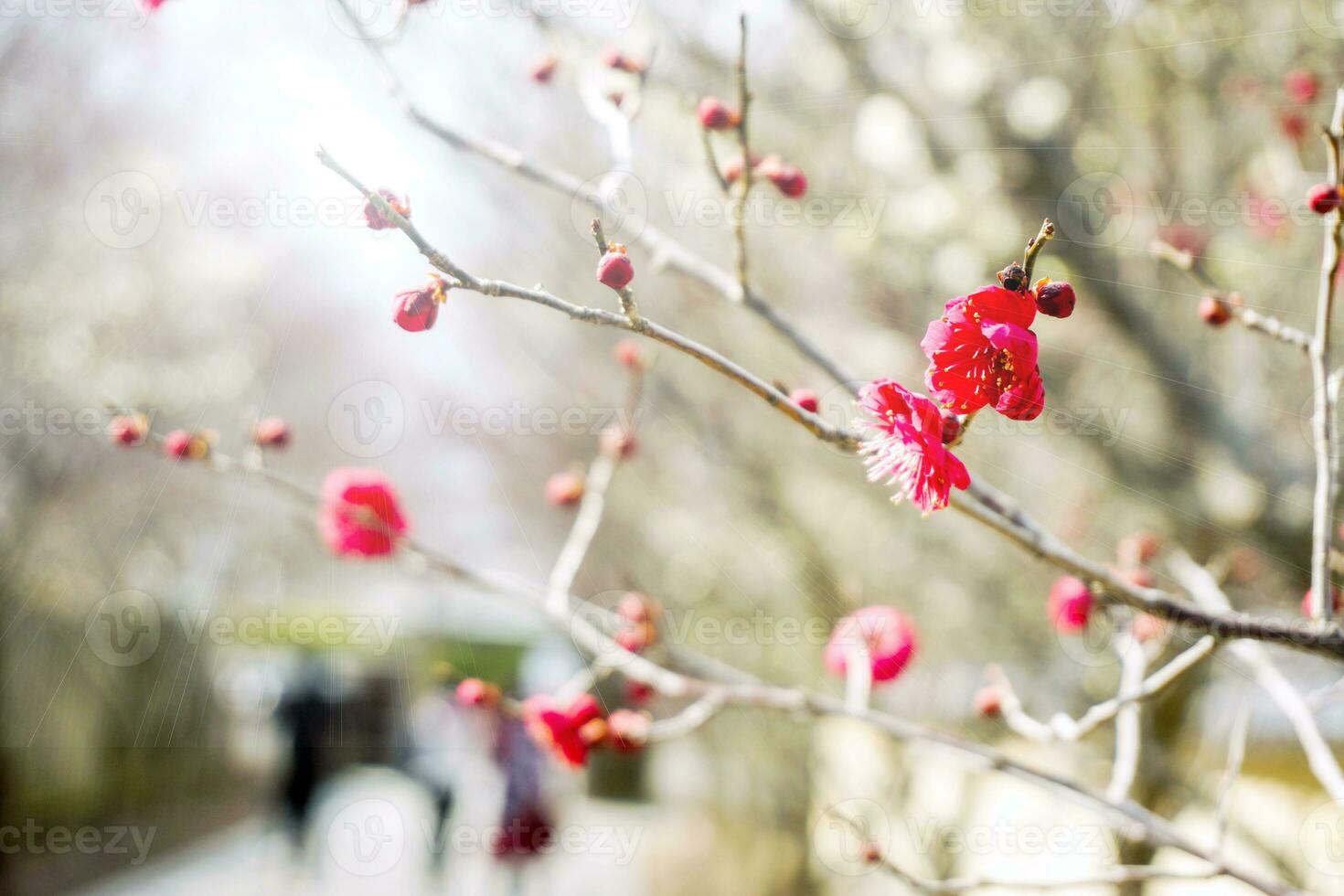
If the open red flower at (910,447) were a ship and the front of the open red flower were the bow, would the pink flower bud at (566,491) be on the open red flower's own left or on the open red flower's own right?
on the open red flower's own right

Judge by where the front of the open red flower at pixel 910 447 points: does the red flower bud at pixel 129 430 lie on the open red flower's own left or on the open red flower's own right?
on the open red flower's own right

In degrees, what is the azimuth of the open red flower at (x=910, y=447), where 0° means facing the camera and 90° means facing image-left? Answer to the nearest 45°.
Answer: approximately 45°

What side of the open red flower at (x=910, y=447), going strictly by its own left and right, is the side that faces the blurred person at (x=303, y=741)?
right
